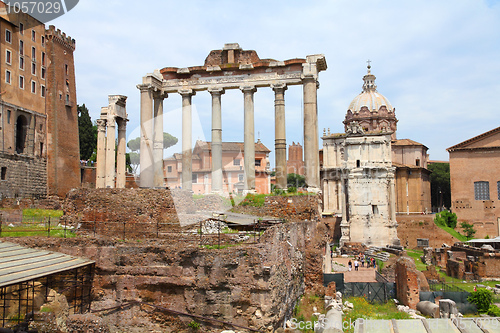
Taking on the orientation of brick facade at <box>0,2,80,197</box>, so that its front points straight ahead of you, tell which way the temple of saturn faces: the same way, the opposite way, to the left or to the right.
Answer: to the left

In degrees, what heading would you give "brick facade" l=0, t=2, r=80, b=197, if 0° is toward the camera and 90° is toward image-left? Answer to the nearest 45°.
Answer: approximately 315°
